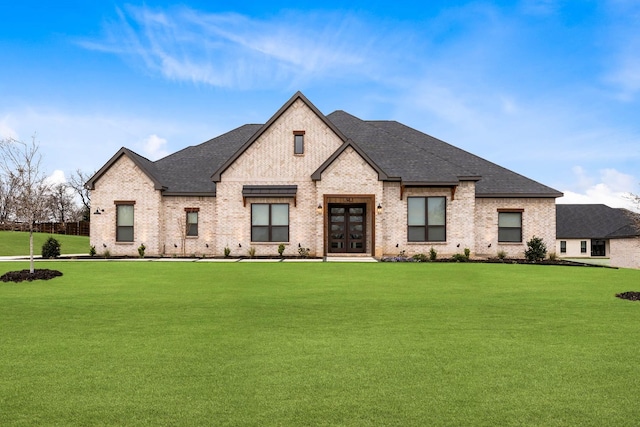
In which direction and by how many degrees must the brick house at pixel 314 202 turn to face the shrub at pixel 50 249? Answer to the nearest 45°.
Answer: approximately 90° to its right

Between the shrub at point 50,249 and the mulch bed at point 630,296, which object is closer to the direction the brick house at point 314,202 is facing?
the mulch bed

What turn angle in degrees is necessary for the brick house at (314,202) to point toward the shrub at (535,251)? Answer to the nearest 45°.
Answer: approximately 90° to its left

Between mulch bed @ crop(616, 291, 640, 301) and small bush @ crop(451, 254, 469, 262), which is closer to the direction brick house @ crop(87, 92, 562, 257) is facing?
the mulch bed

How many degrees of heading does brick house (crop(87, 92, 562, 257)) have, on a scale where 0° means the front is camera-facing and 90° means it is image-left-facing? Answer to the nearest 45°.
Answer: approximately 0°

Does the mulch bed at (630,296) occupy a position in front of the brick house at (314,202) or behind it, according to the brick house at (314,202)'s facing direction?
in front
